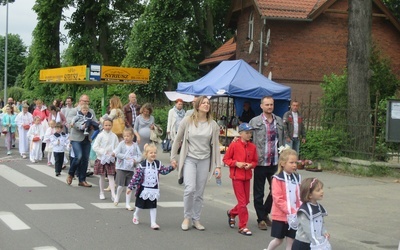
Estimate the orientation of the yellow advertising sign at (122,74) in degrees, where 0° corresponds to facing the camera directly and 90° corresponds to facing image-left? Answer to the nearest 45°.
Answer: approximately 0°

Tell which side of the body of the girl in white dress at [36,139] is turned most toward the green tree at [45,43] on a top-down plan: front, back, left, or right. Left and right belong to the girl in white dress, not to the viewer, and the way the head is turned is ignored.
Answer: back

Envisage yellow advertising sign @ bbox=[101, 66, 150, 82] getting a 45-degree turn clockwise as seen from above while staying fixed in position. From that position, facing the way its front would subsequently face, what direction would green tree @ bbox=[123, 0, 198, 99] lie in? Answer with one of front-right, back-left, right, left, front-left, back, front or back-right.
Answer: back-right

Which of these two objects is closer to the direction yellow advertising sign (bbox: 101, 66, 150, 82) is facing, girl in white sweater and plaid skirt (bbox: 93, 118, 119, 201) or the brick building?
the girl in white sweater and plaid skirt

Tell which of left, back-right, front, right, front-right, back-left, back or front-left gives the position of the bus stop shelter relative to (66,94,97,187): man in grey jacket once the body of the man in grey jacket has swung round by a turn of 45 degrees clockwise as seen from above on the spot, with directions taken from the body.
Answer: back

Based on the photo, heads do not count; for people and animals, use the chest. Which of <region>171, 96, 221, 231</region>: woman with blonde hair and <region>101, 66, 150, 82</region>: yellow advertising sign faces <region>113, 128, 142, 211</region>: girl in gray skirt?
the yellow advertising sign

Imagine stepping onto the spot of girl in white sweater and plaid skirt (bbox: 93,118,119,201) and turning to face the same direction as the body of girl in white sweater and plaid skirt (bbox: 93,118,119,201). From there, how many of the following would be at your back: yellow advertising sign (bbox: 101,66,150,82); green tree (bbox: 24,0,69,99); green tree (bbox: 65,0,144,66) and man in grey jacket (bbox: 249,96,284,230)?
3

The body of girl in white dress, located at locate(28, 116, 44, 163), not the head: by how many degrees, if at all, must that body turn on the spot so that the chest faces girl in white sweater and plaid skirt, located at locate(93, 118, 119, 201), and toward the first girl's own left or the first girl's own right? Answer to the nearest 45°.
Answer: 0° — they already face them

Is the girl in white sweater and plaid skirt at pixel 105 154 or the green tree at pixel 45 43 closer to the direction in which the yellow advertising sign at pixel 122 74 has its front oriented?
the girl in white sweater and plaid skirt
